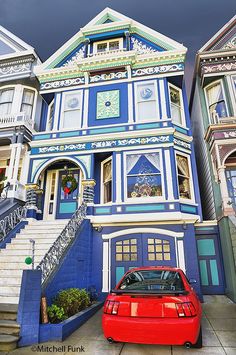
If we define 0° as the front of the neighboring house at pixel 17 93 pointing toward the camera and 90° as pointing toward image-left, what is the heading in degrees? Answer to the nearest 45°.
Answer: approximately 0°

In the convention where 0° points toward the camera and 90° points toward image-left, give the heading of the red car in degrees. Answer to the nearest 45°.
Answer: approximately 180°

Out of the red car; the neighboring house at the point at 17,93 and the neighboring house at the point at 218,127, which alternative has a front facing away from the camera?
the red car

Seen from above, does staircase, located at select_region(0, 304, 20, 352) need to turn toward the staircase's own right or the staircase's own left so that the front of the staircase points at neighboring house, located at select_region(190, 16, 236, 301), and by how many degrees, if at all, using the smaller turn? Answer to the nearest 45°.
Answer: approximately 90° to the staircase's own left

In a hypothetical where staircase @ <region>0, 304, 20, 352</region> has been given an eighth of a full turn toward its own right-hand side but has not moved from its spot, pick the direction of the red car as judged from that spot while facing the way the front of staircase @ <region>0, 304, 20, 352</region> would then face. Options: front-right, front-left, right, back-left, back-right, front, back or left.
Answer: left

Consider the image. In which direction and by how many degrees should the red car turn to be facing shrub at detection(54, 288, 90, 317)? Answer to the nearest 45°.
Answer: approximately 45° to its left

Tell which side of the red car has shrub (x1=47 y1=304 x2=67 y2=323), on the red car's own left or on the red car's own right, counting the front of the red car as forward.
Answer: on the red car's own left
